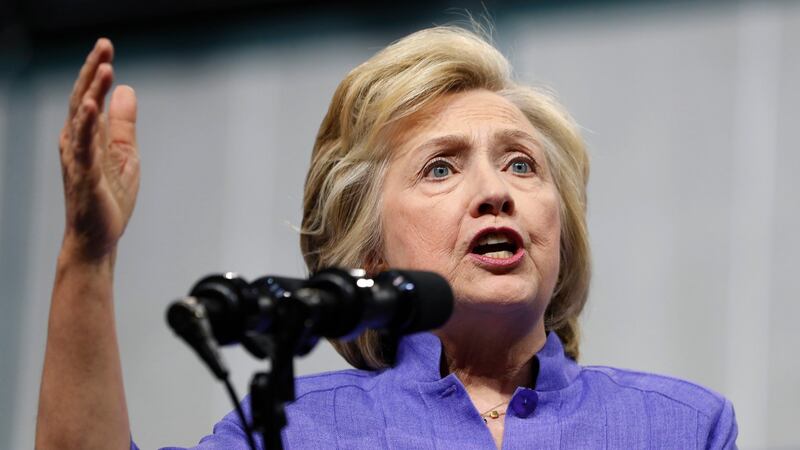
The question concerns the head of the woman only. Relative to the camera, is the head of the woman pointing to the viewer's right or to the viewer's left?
to the viewer's right

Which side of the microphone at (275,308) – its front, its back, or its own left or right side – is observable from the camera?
right

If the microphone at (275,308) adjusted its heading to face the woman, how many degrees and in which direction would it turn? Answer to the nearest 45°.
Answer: approximately 45° to its left
